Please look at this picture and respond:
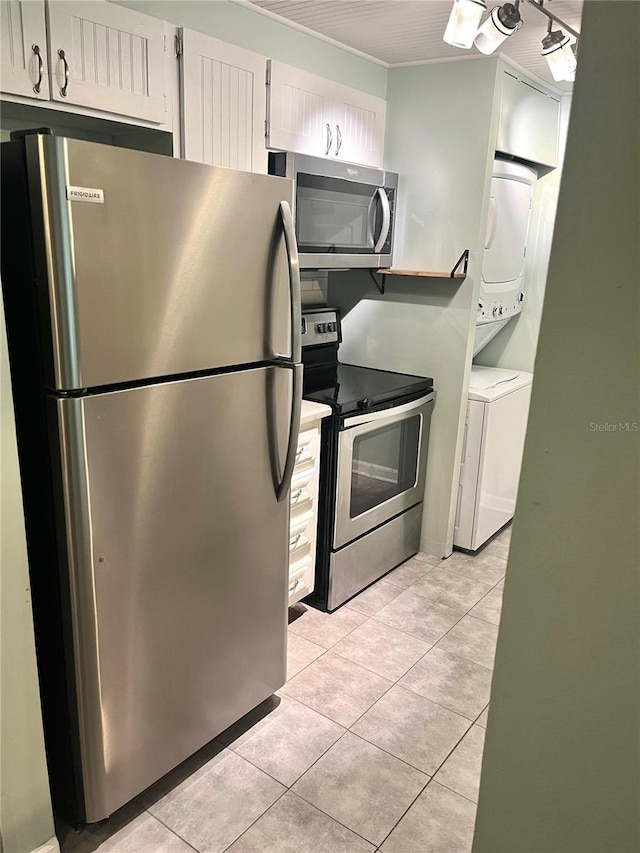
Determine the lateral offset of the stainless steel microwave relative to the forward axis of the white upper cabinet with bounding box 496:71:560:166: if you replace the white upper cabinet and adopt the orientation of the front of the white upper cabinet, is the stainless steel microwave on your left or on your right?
on your right

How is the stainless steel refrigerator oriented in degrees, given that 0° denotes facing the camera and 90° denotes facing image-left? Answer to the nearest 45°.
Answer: approximately 315°

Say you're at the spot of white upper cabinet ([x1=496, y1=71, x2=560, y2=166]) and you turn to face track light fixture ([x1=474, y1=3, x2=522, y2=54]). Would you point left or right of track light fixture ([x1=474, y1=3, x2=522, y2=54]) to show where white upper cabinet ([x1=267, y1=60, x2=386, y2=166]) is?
right

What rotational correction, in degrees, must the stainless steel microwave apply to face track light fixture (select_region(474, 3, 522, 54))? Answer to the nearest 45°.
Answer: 0° — it already faces it

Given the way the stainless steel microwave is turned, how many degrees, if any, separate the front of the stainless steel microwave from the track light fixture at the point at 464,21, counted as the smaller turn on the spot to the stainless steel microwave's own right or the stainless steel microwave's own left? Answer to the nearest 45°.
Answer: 0° — it already faces it
